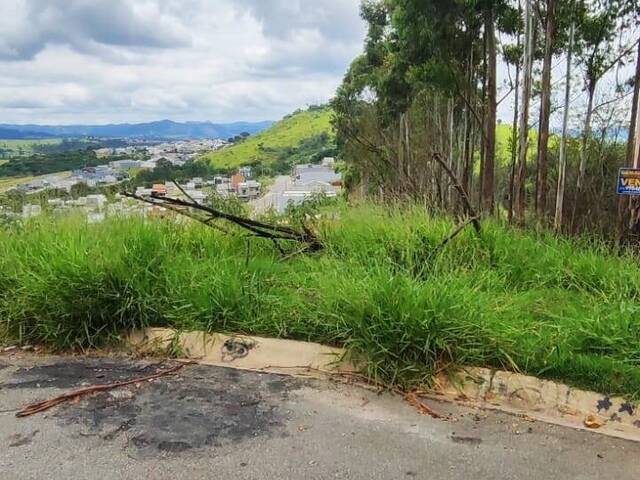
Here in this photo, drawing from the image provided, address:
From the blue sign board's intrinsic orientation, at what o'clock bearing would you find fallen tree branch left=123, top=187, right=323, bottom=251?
The fallen tree branch is roughly at 2 o'clock from the blue sign board.

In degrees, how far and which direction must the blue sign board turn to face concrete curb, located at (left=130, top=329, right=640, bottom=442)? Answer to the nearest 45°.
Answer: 0° — it already faces it

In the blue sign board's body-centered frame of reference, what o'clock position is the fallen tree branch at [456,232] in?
The fallen tree branch is roughly at 1 o'clock from the blue sign board.

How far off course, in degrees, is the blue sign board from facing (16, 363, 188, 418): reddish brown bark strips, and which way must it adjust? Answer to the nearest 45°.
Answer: approximately 45° to its right

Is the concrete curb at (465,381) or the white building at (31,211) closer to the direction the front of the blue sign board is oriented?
the concrete curb

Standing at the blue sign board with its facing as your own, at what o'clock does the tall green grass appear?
The tall green grass is roughly at 1 o'clock from the blue sign board.

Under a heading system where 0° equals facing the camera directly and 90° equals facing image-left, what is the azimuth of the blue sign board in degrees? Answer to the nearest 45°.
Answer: approximately 0°

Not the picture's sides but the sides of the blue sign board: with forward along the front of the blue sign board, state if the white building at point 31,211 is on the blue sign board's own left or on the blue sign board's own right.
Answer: on the blue sign board's own right
